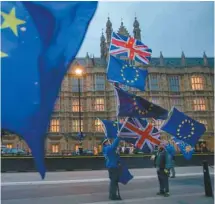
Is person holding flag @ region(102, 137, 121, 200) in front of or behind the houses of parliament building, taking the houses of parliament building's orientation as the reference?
in front

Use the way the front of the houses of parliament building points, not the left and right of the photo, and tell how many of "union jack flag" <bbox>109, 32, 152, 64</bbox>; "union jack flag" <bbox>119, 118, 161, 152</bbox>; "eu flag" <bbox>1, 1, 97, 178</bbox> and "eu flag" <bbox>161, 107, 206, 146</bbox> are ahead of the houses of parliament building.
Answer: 4

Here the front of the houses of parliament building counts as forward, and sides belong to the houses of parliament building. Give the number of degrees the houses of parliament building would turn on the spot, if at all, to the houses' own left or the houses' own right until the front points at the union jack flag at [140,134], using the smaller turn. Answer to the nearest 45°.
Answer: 0° — it already faces it

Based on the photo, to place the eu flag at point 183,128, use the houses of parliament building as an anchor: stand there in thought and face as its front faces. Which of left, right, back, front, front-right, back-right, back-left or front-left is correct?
front

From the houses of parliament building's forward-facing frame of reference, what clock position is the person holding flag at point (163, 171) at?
The person holding flag is roughly at 12 o'clock from the houses of parliament building.

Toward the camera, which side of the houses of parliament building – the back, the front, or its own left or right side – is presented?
front

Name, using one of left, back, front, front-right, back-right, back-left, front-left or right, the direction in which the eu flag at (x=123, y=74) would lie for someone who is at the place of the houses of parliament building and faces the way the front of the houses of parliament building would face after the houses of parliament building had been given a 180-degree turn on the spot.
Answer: back

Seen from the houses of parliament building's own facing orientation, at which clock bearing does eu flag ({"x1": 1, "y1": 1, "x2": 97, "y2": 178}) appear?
The eu flag is roughly at 12 o'clock from the houses of parliament building.

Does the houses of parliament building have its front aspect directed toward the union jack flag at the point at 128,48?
yes
